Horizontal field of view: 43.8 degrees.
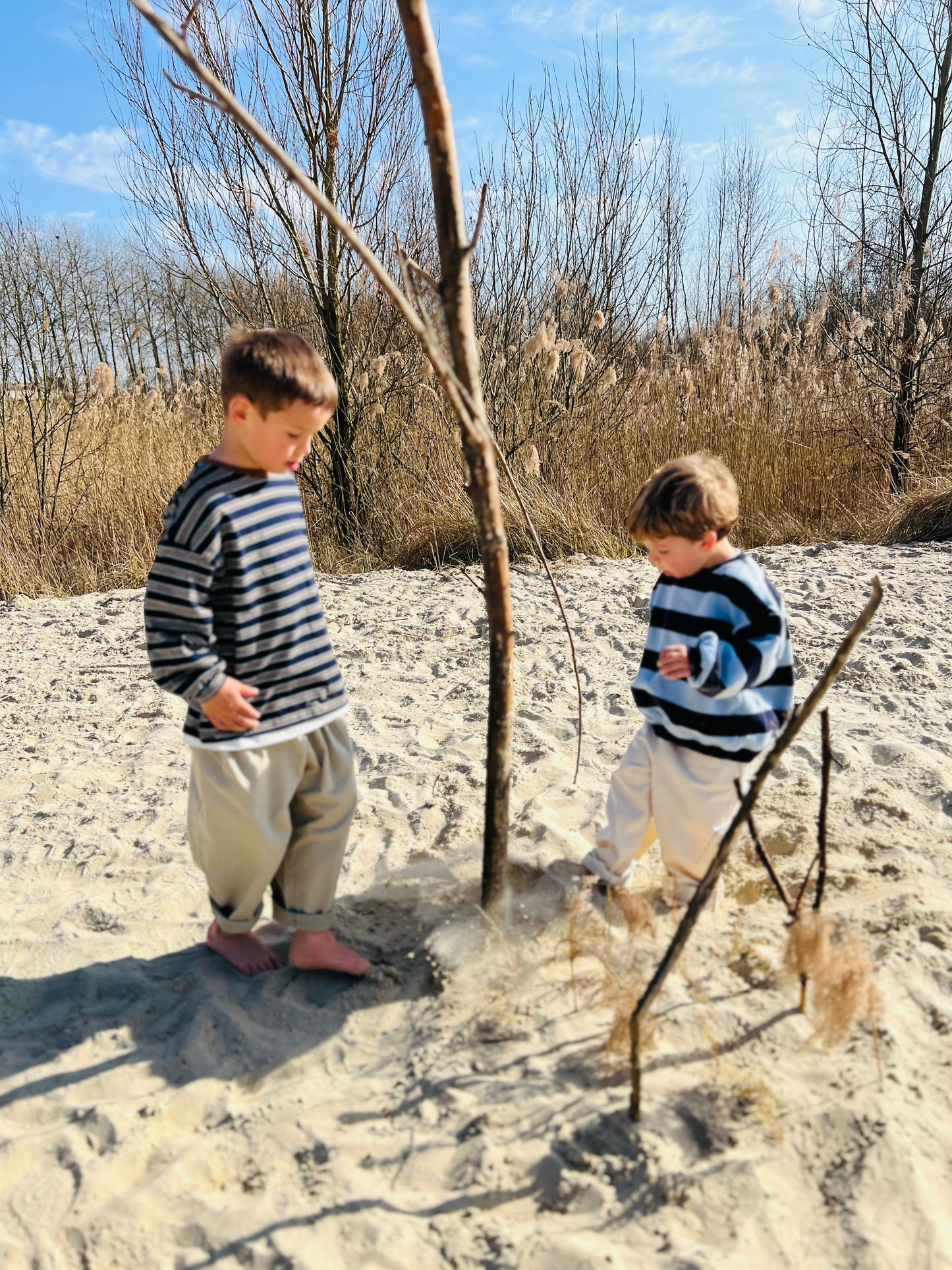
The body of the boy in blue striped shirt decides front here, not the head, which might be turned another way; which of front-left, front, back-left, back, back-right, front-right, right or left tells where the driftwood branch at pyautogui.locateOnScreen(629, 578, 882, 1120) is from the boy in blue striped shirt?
front-left

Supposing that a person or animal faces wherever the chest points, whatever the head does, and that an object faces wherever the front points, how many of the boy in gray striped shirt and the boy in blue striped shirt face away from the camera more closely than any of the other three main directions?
0

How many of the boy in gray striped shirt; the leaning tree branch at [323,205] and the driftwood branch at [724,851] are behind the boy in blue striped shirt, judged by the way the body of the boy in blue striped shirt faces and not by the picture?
0

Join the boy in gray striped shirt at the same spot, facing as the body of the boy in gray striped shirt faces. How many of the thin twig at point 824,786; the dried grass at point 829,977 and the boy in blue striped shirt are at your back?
0

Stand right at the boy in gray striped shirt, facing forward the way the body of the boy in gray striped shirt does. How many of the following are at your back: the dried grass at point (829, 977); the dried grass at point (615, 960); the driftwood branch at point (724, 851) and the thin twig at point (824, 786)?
0

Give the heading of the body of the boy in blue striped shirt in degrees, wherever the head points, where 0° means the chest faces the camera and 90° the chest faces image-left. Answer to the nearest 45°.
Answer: approximately 45°

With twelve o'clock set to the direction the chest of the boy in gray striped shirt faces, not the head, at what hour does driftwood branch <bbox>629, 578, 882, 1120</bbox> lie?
The driftwood branch is roughly at 12 o'clock from the boy in gray striped shirt.

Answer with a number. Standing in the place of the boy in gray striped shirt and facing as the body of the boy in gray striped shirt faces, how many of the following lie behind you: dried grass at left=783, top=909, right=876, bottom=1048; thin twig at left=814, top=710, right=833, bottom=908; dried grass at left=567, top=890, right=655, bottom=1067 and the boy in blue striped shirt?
0

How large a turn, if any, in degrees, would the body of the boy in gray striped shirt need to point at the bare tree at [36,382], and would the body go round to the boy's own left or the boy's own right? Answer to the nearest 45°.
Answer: approximately 135° to the boy's own left
